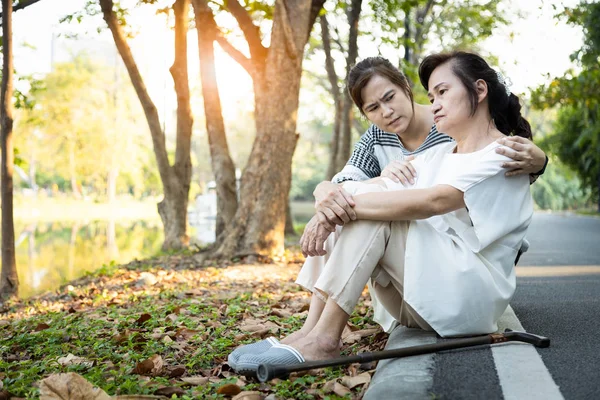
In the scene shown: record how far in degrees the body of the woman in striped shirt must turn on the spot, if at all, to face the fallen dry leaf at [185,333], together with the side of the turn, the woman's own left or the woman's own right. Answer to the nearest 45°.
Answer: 0° — they already face it

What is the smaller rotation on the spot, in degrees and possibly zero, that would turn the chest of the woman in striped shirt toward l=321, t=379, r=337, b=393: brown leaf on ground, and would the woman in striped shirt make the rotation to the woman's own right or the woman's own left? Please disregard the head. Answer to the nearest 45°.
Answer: approximately 45° to the woman's own left

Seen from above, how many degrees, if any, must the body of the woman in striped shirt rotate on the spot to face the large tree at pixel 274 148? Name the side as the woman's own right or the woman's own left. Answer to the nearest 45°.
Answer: approximately 135° to the woman's own right

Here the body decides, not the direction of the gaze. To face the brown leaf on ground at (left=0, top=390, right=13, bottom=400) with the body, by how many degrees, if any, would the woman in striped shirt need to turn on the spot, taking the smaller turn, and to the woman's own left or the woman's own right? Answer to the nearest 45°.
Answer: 0° — they already face it

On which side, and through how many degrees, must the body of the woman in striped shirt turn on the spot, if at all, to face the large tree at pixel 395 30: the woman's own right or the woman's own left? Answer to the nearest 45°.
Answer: approximately 135° to the woman's own right

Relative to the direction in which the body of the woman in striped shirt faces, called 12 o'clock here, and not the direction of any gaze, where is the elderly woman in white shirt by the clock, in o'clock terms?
The elderly woman in white shirt is roughly at 10 o'clock from the woman in striped shirt.

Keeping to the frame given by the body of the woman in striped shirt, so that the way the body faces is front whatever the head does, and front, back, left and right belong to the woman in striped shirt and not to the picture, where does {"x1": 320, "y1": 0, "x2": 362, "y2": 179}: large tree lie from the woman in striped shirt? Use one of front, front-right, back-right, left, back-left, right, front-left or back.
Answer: back-right

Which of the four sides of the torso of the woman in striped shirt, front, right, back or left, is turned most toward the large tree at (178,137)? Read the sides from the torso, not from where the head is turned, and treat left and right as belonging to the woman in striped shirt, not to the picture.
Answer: right

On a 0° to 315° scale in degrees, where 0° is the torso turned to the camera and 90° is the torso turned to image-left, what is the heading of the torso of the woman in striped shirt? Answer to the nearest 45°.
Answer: approximately 45°

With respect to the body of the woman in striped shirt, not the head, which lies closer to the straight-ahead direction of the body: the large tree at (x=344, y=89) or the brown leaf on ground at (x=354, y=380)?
the brown leaf on ground
